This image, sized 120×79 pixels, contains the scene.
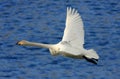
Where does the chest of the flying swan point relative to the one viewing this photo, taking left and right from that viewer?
facing to the left of the viewer
